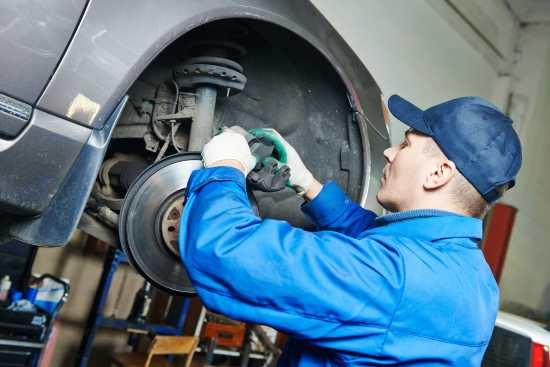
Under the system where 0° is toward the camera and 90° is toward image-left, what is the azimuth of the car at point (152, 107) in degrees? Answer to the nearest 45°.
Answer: approximately 270°

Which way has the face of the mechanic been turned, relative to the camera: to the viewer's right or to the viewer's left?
to the viewer's left
